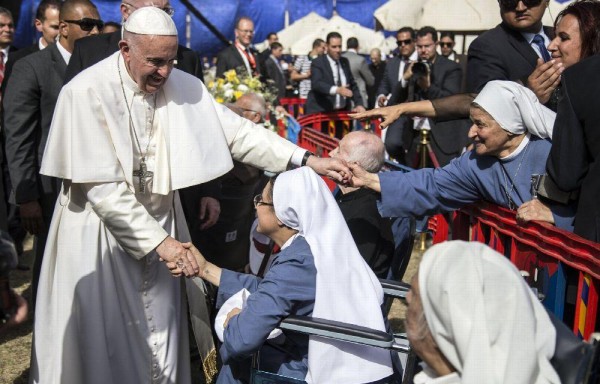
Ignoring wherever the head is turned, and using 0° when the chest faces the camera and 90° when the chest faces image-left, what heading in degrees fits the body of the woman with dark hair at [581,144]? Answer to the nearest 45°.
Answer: approximately 90°

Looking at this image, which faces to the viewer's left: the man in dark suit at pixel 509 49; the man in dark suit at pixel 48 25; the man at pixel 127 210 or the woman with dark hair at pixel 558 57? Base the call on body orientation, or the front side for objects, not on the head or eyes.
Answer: the woman with dark hair

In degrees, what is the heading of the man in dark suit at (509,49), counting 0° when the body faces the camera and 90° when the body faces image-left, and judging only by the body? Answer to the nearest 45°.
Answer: approximately 315°

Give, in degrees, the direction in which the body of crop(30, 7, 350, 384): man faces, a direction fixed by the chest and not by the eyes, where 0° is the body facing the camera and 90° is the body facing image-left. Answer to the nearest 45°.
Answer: approximately 315°

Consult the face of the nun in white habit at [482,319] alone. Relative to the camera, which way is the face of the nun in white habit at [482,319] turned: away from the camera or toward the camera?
away from the camera

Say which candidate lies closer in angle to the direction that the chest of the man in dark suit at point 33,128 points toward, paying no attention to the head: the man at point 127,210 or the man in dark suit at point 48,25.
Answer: the man

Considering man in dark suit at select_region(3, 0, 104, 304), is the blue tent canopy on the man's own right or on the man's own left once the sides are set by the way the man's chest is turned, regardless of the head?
on the man's own left
